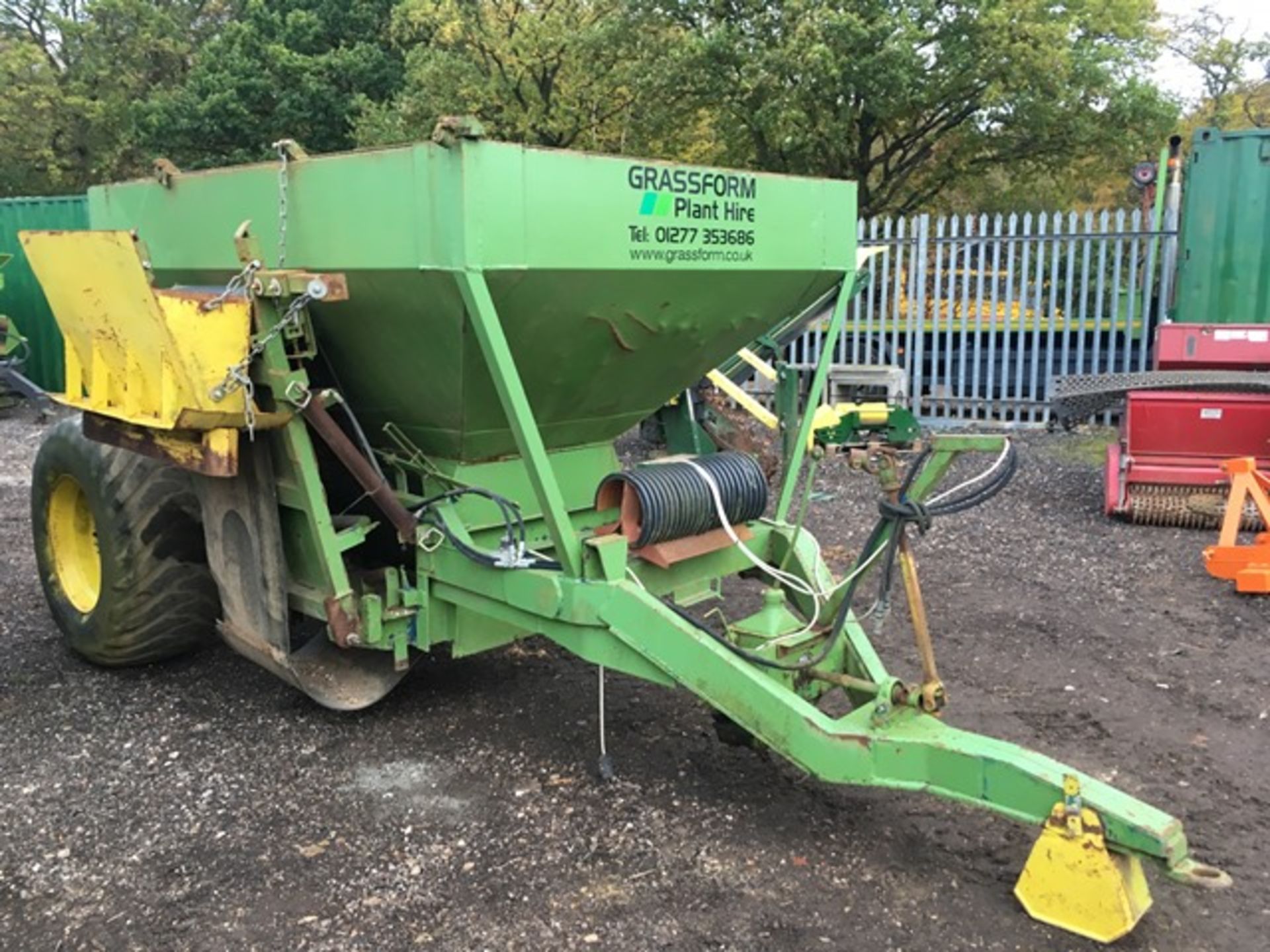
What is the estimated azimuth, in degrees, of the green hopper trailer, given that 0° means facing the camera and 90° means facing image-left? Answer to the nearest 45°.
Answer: approximately 315°

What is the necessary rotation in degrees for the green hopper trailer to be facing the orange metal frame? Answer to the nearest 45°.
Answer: approximately 90° to its left

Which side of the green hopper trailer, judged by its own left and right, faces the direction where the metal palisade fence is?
left

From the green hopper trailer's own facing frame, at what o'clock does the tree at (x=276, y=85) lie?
The tree is roughly at 7 o'clock from the green hopper trailer.

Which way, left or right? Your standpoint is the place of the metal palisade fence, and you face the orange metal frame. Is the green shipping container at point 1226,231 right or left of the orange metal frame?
left

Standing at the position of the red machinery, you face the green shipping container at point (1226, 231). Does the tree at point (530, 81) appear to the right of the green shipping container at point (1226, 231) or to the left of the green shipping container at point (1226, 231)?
left

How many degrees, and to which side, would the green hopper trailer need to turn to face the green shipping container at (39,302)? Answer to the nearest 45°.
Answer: approximately 180°

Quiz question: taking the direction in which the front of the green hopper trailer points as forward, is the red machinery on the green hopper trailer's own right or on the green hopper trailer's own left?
on the green hopper trailer's own left

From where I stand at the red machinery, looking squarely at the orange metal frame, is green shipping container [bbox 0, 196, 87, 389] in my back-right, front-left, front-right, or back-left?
back-right

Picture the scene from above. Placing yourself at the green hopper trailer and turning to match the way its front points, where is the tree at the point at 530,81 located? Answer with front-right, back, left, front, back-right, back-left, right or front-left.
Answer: back-left
